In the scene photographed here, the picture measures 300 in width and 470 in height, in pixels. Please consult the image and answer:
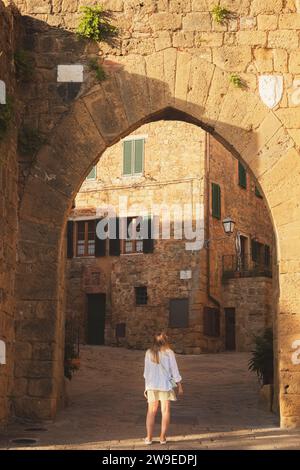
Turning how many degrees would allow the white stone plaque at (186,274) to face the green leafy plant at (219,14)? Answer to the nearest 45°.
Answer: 0° — it already faces it

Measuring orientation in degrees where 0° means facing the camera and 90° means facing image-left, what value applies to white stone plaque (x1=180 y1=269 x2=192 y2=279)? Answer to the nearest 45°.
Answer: approximately 0°

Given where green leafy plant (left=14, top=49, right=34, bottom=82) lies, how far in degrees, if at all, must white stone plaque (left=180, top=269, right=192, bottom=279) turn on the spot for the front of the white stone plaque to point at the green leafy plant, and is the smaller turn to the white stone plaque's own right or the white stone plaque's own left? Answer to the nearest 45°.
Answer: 0° — it already faces it

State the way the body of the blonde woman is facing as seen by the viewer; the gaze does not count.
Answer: away from the camera

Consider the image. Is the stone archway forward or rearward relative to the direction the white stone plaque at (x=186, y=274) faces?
forward

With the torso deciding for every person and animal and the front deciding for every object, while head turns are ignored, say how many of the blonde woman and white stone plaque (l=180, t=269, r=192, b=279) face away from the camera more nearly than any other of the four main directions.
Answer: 1

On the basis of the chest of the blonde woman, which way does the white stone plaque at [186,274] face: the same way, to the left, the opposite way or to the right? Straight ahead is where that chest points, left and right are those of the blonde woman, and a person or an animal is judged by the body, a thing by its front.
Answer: the opposite way

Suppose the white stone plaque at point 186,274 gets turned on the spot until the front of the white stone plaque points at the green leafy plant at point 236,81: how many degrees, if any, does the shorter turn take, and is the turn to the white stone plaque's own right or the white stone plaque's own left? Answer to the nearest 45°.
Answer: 0° — it already faces it

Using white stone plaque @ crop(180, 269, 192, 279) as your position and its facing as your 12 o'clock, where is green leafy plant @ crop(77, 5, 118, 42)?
The green leafy plant is roughly at 12 o'clock from the white stone plaque.

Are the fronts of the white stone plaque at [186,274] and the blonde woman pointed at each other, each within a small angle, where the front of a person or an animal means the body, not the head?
yes

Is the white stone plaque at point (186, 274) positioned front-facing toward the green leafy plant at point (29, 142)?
yes

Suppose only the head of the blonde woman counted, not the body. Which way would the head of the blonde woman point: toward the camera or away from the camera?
away from the camera
